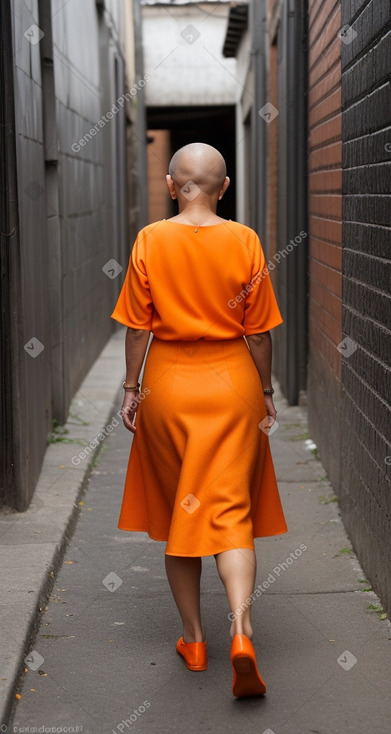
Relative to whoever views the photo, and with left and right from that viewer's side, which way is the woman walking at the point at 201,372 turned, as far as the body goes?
facing away from the viewer

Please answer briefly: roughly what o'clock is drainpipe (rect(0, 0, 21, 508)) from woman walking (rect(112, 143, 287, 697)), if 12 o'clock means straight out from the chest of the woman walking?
The drainpipe is roughly at 11 o'clock from the woman walking.
